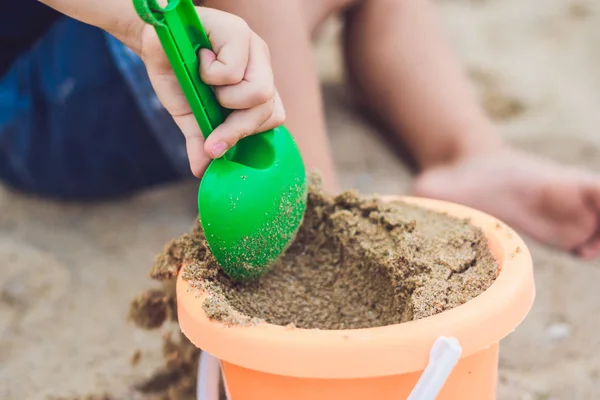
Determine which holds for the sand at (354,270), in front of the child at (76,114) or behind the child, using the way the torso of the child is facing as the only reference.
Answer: in front

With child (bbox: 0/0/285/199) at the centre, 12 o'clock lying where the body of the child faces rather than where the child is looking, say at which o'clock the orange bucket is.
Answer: The orange bucket is roughly at 1 o'clock from the child.

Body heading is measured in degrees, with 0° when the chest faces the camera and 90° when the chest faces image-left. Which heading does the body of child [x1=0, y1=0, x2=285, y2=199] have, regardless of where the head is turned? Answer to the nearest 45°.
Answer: approximately 315°
